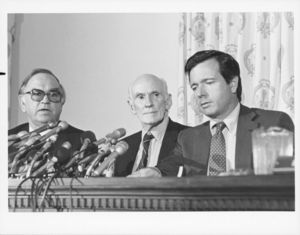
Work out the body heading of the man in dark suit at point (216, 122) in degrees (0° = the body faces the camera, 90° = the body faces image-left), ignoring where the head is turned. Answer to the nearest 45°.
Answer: approximately 45°

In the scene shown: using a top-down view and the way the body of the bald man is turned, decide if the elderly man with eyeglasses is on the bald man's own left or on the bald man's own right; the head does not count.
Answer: on the bald man's own right

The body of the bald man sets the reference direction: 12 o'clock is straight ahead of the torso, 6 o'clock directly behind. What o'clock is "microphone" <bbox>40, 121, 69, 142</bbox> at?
The microphone is roughly at 3 o'clock from the bald man.

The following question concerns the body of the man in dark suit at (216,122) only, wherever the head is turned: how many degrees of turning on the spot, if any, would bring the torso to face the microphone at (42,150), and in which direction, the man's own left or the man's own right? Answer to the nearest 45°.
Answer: approximately 45° to the man's own right
